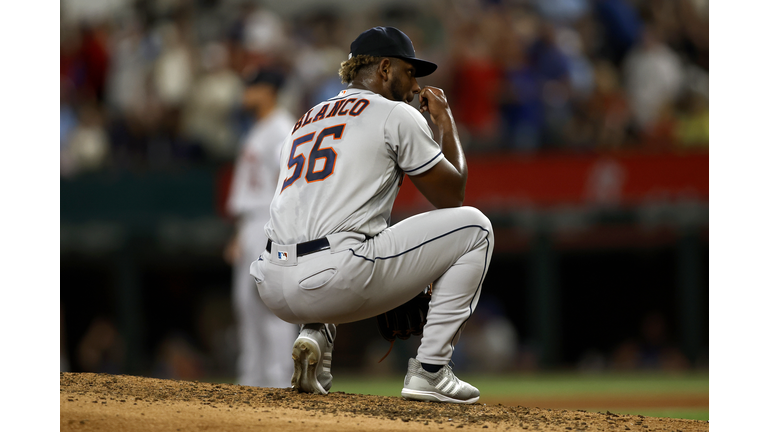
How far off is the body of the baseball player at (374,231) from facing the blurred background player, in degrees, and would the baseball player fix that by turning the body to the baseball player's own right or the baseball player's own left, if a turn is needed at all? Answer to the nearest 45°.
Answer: approximately 45° to the baseball player's own left

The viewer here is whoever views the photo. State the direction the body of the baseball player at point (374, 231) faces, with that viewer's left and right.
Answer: facing away from the viewer and to the right of the viewer

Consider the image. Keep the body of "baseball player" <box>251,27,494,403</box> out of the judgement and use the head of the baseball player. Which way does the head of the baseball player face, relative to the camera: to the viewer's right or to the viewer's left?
to the viewer's right
